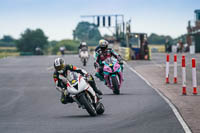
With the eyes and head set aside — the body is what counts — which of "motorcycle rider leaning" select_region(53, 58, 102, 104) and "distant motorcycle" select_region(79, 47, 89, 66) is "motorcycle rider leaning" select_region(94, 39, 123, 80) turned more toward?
the motorcycle rider leaning

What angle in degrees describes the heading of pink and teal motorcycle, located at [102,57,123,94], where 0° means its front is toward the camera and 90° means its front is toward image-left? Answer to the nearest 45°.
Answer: approximately 0°

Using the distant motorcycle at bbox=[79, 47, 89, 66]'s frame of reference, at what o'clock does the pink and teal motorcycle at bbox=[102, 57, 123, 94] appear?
the pink and teal motorcycle at bbox=[102, 57, 123, 94] is roughly at 12 o'clock from the distant motorcycle at bbox=[79, 47, 89, 66].

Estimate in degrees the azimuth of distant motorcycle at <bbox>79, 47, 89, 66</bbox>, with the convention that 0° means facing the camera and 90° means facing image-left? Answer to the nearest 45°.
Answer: approximately 0°

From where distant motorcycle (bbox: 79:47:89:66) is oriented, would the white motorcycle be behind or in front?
in front

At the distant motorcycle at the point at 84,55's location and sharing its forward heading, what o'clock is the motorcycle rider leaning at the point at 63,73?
The motorcycle rider leaning is roughly at 12 o'clock from the distant motorcycle.

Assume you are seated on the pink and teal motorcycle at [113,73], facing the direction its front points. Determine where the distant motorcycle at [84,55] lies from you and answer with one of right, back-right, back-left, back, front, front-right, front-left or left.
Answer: back
